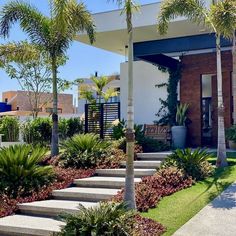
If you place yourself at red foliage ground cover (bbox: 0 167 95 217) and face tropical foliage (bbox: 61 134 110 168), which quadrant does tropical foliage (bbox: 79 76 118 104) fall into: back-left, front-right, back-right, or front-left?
front-left

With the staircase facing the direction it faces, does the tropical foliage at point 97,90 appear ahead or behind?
behind

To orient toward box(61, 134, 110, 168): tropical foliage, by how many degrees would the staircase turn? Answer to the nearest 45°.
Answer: approximately 135° to its right

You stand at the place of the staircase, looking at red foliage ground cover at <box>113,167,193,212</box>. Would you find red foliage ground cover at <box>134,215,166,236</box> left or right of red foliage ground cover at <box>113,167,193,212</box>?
right

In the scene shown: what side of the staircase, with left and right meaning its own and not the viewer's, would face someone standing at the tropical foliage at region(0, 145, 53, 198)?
right

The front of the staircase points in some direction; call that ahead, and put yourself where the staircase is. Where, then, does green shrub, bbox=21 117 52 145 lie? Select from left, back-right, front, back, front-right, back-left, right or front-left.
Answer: back-right

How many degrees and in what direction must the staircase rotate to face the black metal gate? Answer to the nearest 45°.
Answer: approximately 135° to its right

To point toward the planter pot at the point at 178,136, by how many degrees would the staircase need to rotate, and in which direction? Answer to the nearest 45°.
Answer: approximately 180°

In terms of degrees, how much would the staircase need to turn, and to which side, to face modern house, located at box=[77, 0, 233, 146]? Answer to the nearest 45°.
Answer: approximately 180°

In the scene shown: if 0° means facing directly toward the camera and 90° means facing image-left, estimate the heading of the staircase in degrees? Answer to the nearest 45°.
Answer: approximately 45°
